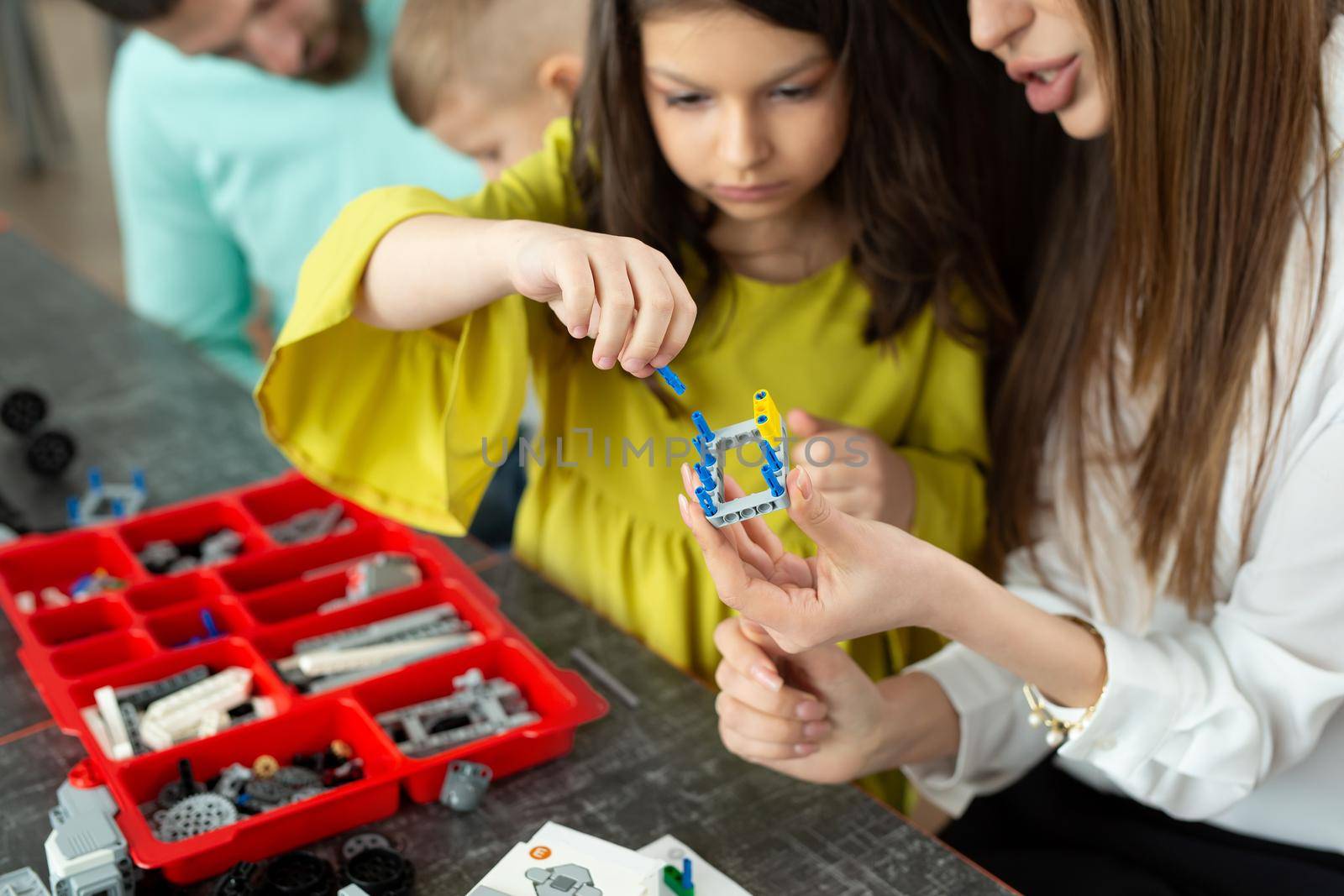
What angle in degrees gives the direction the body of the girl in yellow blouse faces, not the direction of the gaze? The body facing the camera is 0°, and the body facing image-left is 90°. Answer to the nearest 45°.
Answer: approximately 0°

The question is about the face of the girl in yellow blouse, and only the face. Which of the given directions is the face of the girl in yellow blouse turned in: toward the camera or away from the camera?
toward the camera

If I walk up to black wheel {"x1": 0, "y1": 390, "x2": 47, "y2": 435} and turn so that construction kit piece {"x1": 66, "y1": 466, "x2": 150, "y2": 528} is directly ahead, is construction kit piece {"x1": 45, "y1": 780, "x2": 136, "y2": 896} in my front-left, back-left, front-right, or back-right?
front-right
